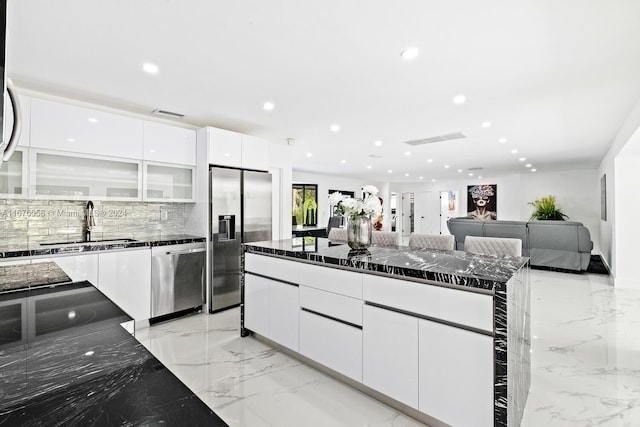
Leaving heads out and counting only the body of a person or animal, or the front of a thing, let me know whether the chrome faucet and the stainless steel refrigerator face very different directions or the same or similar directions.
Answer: same or similar directions

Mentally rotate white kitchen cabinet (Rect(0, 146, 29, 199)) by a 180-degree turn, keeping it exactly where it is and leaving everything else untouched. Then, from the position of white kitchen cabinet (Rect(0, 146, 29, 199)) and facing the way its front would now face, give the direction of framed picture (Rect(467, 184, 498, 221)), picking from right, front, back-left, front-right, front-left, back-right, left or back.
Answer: right

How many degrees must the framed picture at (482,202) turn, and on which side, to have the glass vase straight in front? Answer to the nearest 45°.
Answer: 0° — it already faces it

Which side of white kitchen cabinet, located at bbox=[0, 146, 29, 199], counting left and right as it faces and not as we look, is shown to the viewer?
front

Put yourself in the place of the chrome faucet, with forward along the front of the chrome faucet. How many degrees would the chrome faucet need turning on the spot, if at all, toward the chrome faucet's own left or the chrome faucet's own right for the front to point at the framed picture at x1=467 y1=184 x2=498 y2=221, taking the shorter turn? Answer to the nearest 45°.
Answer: approximately 90° to the chrome faucet's own left

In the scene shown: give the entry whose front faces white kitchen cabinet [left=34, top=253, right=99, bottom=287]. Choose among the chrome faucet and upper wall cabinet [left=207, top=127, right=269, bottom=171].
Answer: the chrome faucet

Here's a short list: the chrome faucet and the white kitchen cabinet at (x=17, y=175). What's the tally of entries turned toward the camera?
2

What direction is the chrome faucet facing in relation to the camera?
toward the camera

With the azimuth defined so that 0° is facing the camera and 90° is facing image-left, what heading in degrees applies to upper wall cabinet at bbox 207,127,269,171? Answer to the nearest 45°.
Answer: approximately 315°

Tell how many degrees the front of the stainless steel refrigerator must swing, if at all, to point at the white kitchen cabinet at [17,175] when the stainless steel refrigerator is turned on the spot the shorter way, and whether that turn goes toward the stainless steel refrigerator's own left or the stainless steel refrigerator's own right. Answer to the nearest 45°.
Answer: approximately 135° to the stainless steel refrigerator's own right

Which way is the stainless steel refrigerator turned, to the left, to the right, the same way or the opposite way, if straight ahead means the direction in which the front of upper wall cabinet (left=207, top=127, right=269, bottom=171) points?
the same way

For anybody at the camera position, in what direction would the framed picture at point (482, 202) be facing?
facing the viewer

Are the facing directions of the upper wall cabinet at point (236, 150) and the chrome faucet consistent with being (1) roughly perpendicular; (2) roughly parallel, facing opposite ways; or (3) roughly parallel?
roughly parallel

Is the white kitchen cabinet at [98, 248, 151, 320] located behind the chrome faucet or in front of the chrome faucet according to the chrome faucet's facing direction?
in front
